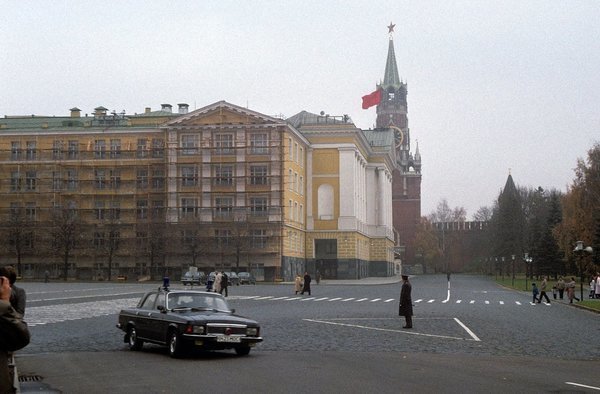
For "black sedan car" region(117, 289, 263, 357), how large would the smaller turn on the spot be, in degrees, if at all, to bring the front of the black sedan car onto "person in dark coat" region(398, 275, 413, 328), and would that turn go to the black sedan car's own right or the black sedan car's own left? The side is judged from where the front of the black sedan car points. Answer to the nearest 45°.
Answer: approximately 90° to the black sedan car's own left

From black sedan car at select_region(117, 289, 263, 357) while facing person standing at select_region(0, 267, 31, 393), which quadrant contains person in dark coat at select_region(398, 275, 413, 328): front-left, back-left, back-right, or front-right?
back-left

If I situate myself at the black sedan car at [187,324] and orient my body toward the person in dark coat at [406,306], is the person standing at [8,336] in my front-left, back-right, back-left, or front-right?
back-right

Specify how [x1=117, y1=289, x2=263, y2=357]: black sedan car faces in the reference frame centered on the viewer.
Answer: facing the viewer and to the right of the viewer

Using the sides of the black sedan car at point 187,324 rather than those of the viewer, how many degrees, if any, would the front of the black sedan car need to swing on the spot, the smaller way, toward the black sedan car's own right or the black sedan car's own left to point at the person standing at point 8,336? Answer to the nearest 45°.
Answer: approximately 45° to the black sedan car's own right
